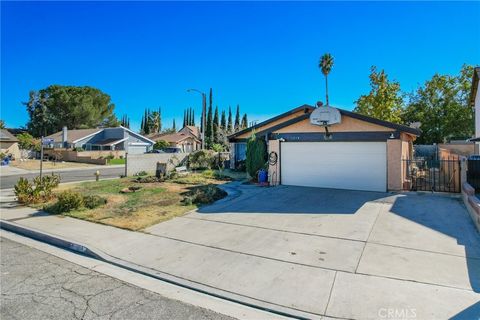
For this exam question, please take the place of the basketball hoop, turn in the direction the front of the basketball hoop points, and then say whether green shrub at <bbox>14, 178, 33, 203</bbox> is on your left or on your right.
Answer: on your right

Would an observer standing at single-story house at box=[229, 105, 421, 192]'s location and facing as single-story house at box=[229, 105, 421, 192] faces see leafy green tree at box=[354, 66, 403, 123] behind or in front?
behind

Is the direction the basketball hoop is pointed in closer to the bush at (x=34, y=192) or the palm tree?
the bush

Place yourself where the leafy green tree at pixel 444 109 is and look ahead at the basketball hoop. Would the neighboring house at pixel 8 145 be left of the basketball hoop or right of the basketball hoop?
right

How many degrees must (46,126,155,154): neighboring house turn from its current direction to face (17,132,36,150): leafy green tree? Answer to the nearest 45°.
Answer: approximately 135° to its right

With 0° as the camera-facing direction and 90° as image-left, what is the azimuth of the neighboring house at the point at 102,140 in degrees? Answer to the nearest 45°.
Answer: approximately 315°

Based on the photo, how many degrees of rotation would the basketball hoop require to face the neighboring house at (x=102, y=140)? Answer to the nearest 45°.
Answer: approximately 135° to its right
